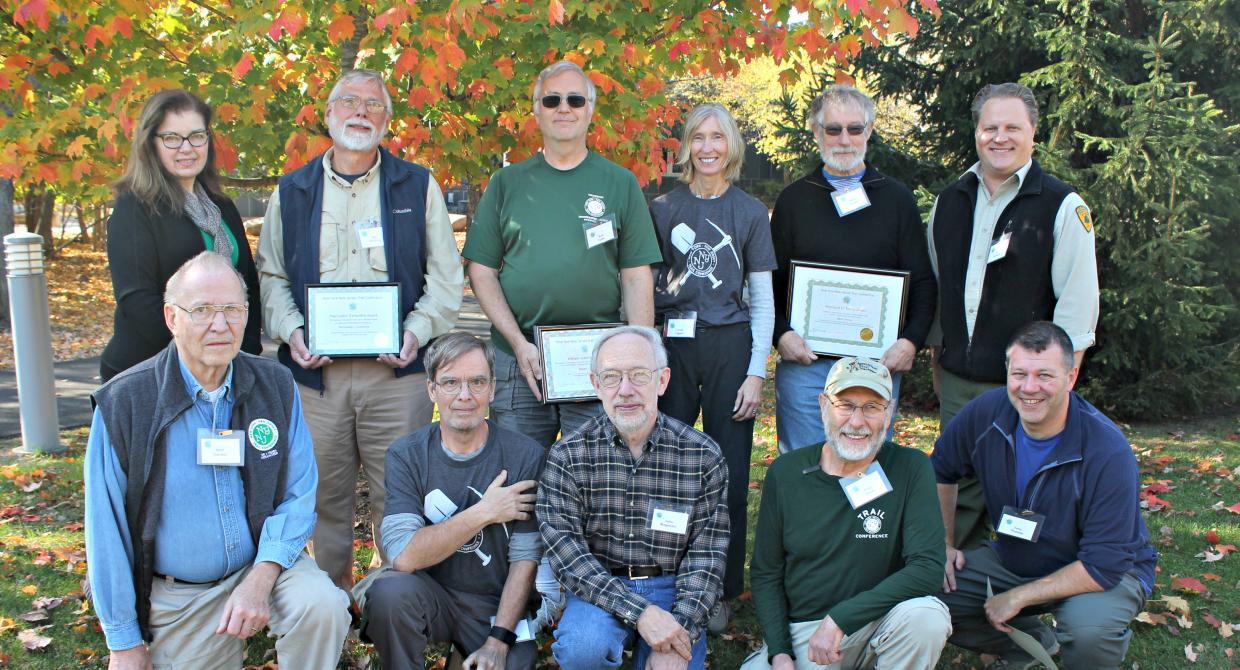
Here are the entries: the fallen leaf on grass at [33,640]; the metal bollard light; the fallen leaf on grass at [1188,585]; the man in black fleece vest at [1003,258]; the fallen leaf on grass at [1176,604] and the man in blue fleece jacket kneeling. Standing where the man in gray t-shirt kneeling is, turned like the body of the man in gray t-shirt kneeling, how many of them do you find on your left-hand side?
4

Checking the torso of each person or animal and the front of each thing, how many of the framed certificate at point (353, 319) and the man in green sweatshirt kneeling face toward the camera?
2

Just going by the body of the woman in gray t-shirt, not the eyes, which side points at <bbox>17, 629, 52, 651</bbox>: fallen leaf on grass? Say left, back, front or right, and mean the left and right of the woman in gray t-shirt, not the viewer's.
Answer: right

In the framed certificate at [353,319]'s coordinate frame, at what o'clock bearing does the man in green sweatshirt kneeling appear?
The man in green sweatshirt kneeling is roughly at 10 o'clock from the framed certificate.

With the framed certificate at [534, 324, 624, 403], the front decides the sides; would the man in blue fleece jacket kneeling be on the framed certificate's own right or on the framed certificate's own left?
on the framed certificate's own left

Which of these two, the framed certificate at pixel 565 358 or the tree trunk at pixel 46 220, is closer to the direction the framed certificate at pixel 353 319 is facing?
the framed certificate

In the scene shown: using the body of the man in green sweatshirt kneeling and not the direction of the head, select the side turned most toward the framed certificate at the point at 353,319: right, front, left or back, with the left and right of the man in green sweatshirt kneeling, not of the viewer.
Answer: right

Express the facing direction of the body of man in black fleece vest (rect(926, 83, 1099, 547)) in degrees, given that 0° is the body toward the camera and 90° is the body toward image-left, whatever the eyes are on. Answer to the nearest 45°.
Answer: approximately 45°

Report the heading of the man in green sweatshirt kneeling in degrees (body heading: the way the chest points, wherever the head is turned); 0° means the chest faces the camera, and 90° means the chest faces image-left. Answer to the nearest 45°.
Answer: approximately 0°
